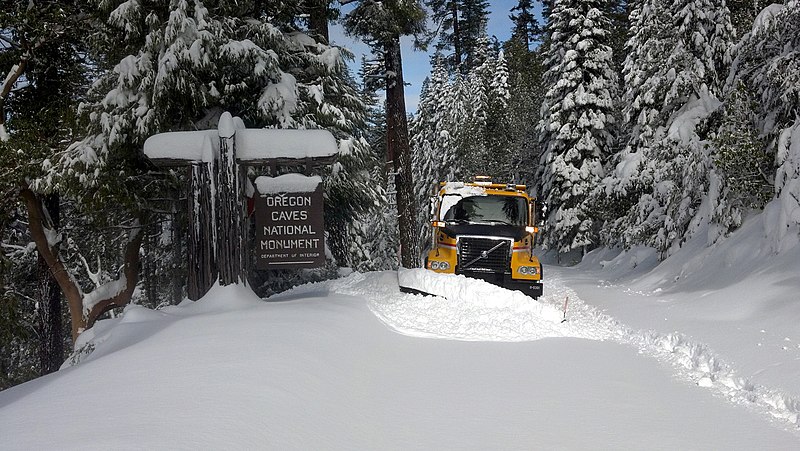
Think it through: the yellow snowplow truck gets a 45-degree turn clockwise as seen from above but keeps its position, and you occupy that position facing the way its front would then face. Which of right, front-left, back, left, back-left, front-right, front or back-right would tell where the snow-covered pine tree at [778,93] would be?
back-left

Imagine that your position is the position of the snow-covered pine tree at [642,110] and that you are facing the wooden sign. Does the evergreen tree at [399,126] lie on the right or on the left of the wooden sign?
right

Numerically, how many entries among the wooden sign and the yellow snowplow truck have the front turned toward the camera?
2

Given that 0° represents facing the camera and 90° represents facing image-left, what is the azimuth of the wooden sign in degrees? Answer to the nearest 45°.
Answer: approximately 0°

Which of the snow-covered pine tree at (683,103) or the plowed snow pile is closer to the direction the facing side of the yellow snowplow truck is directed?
the plowed snow pile

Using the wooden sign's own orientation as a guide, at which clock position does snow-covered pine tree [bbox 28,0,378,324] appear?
The snow-covered pine tree is roughly at 5 o'clock from the wooden sign.

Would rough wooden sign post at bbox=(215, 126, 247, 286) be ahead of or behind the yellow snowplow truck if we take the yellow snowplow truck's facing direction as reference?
ahead

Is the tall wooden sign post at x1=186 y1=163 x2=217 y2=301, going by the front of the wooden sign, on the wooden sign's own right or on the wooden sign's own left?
on the wooden sign's own right
